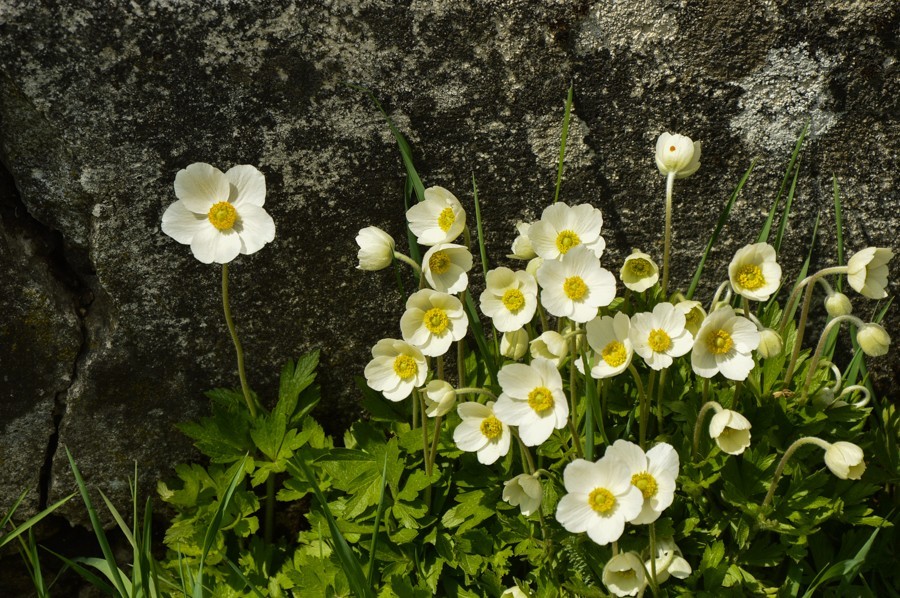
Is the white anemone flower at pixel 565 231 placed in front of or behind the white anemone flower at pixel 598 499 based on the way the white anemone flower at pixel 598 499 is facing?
behind

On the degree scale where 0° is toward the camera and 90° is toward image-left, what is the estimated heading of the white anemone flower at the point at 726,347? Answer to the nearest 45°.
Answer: approximately 0°

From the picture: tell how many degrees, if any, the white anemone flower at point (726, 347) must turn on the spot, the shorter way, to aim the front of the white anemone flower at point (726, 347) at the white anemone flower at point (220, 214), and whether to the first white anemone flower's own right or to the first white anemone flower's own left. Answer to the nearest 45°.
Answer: approximately 90° to the first white anemone flower's own right

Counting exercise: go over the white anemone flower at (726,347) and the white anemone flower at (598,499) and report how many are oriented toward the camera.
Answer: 2

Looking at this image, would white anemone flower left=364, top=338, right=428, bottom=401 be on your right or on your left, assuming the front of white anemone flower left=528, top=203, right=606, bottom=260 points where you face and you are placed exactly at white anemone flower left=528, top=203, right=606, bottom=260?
on your right

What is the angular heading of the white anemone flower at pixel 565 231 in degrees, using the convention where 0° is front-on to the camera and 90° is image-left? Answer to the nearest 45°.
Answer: approximately 0°

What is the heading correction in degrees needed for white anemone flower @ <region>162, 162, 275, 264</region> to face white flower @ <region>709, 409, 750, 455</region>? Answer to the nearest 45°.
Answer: approximately 45° to its left
